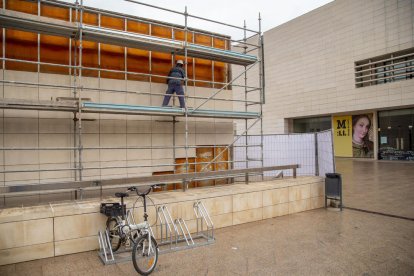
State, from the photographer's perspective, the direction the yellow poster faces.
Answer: facing the viewer

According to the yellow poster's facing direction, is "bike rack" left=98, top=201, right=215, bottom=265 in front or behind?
in front

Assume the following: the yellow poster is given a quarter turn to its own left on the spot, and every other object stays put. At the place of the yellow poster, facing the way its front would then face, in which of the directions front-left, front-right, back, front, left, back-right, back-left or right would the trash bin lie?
right

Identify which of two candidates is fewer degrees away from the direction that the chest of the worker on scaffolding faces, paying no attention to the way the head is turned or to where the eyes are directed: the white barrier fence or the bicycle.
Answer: the white barrier fence

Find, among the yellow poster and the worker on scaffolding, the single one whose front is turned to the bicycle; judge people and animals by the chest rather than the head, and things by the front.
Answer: the yellow poster

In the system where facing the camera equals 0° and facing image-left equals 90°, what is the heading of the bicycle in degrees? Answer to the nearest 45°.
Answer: approximately 315°

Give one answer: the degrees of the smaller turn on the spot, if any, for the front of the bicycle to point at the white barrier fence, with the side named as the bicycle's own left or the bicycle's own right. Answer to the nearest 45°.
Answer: approximately 90° to the bicycle's own left

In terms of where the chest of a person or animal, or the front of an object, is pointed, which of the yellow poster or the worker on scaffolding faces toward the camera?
the yellow poster

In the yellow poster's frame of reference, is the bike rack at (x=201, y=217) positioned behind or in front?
in front

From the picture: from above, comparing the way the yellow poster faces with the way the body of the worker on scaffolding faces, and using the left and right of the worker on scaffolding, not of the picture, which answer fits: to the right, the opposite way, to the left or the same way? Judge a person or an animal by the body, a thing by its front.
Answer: the opposite way

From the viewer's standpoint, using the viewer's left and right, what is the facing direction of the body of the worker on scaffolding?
facing away from the viewer and to the right of the viewer
